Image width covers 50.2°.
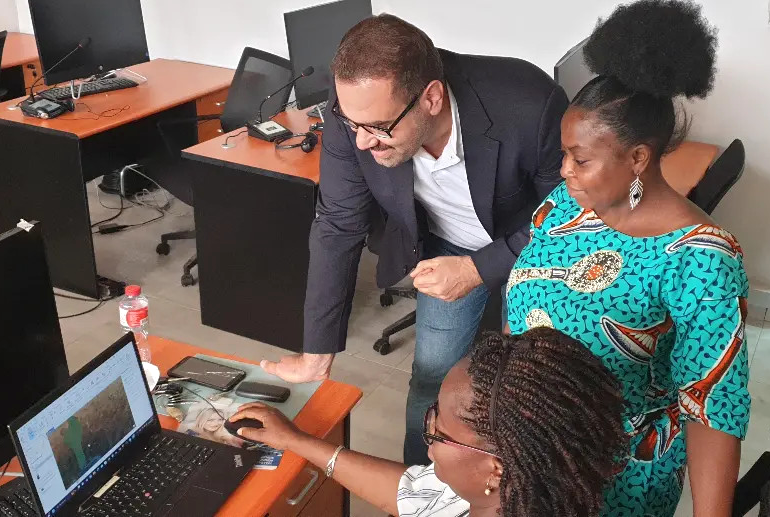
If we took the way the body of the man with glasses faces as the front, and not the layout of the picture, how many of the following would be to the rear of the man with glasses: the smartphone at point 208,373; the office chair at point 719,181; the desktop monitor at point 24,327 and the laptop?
1

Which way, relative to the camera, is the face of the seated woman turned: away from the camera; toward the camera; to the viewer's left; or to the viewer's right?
to the viewer's left

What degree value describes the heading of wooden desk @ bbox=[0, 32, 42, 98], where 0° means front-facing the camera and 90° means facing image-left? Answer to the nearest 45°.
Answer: approximately 315°

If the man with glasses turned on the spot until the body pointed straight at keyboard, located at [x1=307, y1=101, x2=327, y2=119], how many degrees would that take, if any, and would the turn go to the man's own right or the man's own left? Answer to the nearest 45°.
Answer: approximately 135° to the man's own right

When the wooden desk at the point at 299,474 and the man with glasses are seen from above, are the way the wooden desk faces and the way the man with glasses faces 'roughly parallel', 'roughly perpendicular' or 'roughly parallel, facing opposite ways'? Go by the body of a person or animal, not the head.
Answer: roughly perpendicular

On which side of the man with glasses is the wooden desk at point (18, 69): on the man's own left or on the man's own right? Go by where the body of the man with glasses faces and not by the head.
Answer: on the man's own right

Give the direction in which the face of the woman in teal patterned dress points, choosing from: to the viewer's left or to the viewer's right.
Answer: to the viewer's left

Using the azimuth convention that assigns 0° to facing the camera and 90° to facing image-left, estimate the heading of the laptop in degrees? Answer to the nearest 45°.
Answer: approximately 315°

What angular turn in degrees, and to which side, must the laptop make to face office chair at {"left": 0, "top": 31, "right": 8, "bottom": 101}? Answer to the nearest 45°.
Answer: approximately 135° to its left

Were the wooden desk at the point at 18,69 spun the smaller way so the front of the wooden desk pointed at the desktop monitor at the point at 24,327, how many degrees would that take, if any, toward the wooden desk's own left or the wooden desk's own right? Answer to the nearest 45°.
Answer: approximately 45° to the wooden desk's own right

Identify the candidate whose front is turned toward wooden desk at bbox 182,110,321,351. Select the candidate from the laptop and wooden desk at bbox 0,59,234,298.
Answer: wooden desk at bbox 0,59,234,298
